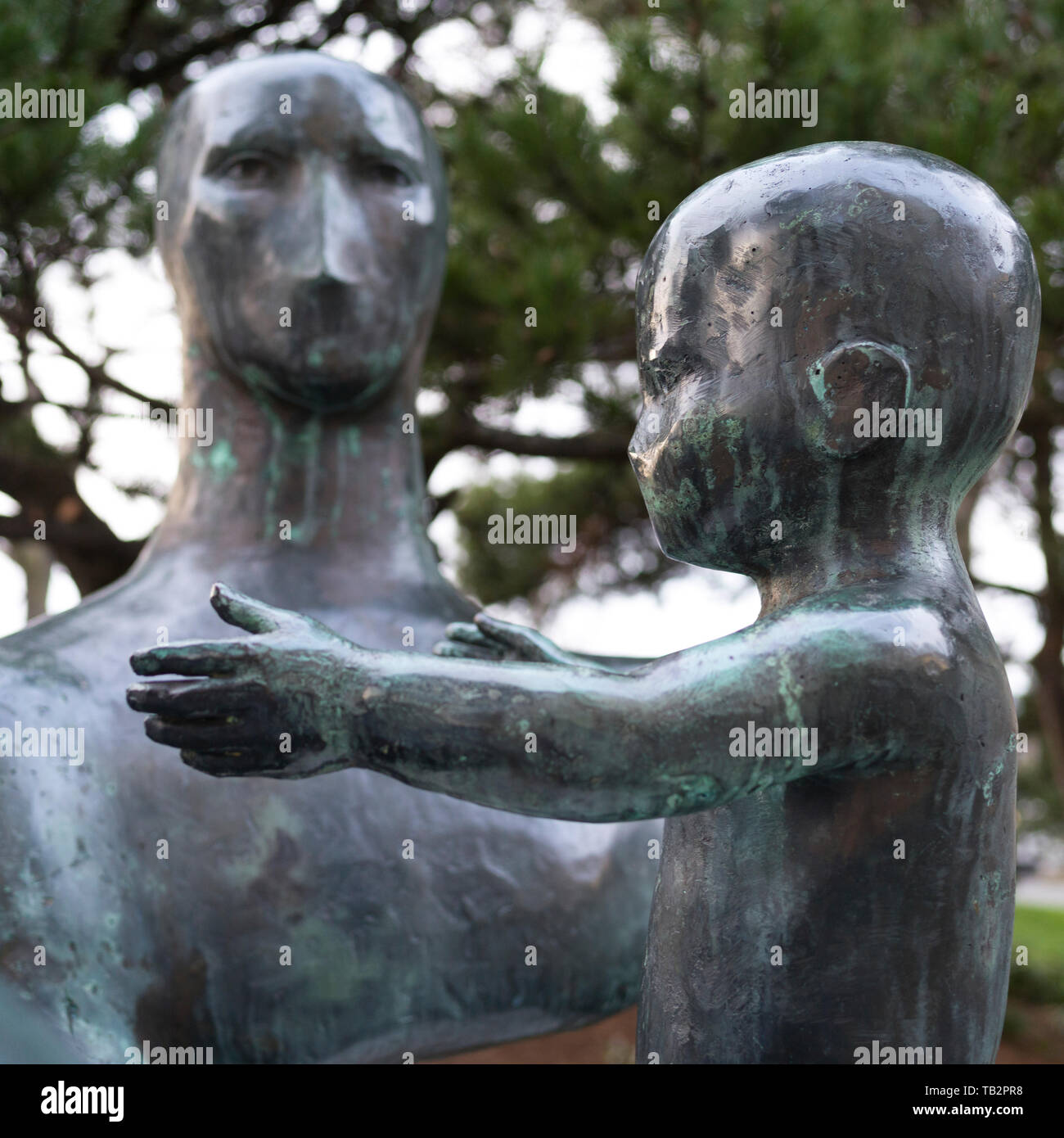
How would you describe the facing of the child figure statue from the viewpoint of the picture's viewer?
facing to the left of the viewer

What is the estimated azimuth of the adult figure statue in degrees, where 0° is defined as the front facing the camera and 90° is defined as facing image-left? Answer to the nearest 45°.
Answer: approximately 0°

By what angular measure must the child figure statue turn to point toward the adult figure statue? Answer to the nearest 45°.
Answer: approximately 45° to its right

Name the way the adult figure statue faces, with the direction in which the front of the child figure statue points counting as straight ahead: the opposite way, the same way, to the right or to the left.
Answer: to the left

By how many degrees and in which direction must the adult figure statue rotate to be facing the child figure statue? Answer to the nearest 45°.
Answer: approximately 45° to its left

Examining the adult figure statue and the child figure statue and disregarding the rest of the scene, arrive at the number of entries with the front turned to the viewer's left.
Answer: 1
